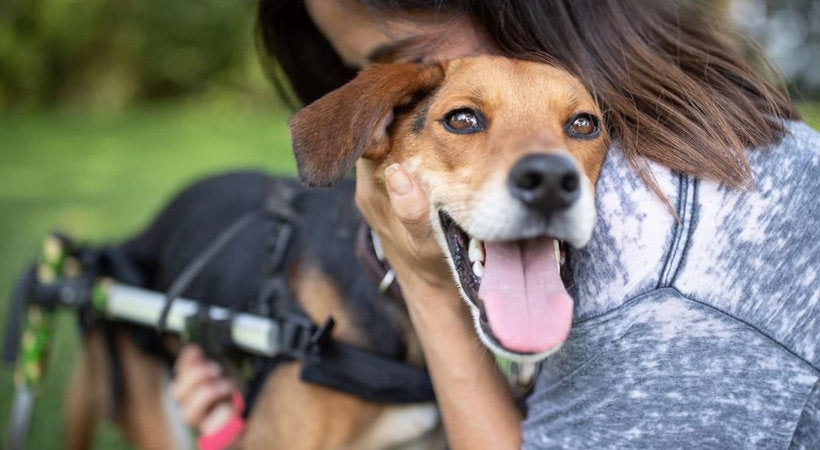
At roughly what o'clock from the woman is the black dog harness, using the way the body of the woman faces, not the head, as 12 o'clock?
The black dog harness is roughly at 1 o'clock from the woman.

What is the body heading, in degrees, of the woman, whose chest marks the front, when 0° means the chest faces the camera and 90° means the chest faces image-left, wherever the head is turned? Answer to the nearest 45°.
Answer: approximately 90°
